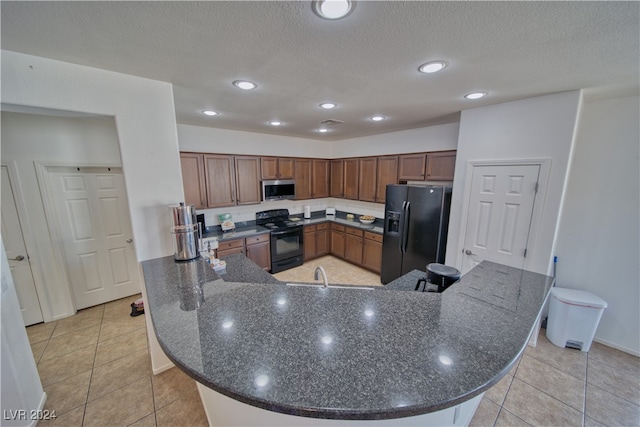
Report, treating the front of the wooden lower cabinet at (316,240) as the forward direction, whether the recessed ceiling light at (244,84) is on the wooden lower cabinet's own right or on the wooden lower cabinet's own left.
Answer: on the wooden lower cabinet's own right

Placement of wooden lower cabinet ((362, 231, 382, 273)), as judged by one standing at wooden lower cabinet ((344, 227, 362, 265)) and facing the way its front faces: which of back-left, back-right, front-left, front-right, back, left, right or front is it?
left

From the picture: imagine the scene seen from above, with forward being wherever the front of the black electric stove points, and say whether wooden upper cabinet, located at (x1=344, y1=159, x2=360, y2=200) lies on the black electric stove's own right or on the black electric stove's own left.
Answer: on the black electric stove's own left

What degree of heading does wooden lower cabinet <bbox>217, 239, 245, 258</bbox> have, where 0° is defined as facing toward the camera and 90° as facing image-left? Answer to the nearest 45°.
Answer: approximately 315°

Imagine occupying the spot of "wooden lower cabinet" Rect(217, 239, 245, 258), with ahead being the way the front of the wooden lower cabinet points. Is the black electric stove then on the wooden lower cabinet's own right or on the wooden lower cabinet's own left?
on the wooden lower cabinet's own left

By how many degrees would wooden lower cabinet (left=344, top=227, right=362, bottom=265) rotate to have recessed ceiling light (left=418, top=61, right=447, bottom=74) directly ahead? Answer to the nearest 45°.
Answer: approximately 45° to its left

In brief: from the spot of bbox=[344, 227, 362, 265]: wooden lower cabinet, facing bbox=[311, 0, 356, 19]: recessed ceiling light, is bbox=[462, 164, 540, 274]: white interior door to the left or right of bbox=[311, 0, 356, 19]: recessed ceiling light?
left

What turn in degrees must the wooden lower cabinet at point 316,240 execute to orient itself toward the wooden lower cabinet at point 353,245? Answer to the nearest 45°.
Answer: approximately 45° to its left

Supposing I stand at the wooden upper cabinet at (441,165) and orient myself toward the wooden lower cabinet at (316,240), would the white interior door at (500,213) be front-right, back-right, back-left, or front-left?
back-left

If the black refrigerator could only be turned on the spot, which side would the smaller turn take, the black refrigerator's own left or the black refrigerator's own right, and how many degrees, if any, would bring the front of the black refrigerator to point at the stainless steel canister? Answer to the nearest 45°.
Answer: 0° — it already faces it

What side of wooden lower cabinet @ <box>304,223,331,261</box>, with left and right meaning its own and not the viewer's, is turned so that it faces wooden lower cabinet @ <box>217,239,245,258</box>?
right

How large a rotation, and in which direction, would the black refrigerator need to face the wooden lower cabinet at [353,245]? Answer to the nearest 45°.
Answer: approximately 90° to its right
